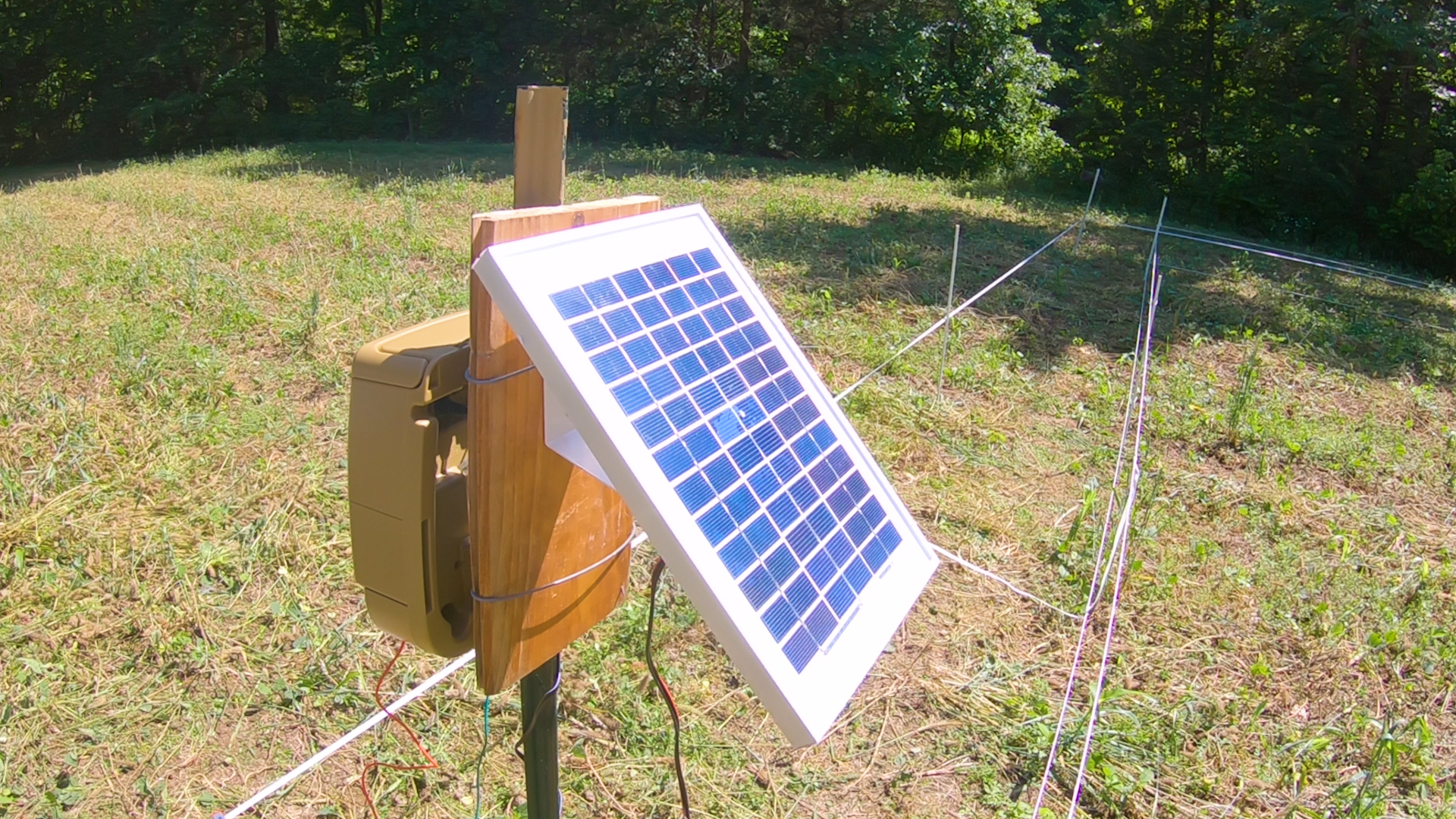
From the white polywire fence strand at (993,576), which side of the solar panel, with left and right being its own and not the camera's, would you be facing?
left

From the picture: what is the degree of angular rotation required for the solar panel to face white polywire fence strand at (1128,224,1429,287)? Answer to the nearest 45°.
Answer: approximately 90° to its left

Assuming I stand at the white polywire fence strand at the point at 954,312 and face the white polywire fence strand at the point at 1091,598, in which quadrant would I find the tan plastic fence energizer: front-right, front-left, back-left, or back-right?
front-right

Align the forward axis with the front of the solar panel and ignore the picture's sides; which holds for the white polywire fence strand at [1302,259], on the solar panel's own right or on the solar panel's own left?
on the solar panel's own left

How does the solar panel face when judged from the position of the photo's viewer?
facing the viewer and to the right of the viewer

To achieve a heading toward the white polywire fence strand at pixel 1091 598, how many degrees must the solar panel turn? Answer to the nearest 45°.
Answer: approximately 90° to its left

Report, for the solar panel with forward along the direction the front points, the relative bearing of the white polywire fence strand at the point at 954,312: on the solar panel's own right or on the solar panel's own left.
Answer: on the solar panel's own left
